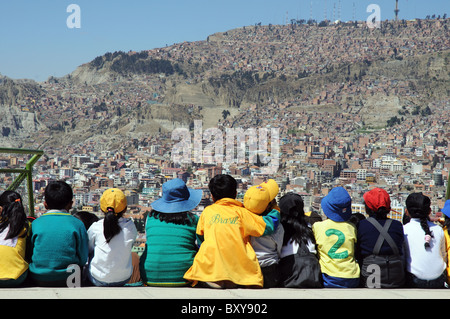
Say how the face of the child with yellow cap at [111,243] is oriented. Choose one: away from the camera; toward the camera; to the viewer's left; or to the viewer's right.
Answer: away from the camera

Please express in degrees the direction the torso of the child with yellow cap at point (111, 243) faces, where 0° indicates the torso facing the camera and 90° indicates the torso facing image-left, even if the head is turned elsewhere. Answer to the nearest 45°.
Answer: approximately 180°
